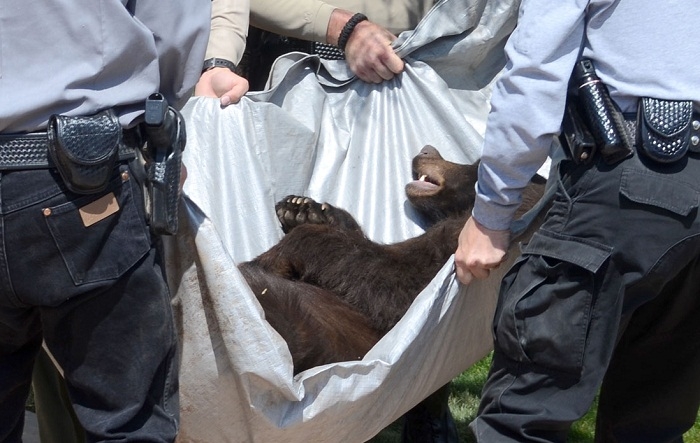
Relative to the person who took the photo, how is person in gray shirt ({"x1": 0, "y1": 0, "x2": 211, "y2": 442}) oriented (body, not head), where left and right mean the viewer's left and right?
facing away from the viewer

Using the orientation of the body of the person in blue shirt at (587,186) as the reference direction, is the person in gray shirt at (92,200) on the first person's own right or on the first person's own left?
on the first person's own left

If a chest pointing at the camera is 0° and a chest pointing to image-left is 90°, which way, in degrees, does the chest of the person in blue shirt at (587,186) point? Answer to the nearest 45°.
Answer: approximately 135°

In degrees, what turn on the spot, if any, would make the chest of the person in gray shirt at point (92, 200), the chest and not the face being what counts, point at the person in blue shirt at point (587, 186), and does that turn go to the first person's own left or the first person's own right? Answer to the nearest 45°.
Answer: approximately 90° to the first person's own right
